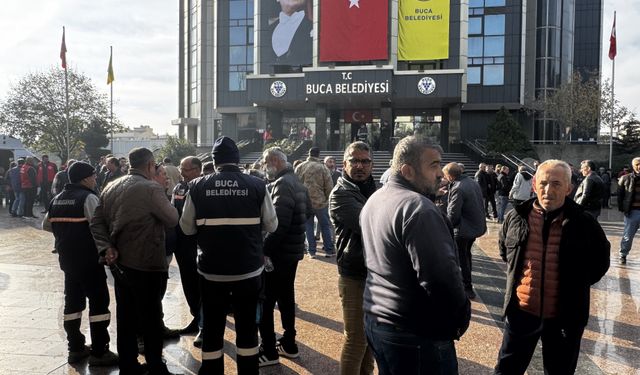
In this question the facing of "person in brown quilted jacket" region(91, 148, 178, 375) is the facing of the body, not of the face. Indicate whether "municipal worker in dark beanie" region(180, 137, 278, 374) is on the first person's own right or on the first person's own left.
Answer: on the first person's own right

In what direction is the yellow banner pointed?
toward the camera

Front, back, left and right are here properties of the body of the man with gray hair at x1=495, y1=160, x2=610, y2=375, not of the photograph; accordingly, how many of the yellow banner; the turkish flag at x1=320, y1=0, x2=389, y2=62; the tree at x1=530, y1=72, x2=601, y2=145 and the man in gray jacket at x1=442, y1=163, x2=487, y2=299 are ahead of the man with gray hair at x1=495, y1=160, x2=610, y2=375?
0

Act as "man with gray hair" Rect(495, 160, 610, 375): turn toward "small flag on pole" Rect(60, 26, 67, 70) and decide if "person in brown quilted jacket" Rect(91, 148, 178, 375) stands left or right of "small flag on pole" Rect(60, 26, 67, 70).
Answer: left

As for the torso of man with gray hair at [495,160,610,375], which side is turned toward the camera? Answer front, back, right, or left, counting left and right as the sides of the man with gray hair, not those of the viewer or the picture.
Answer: front

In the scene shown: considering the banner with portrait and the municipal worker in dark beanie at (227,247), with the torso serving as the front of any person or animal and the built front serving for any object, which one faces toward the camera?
the banner with portrait

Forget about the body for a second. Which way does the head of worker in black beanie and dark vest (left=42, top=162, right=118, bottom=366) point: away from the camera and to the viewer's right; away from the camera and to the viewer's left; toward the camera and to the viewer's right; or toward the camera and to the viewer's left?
away from the camera and to the viewer's right

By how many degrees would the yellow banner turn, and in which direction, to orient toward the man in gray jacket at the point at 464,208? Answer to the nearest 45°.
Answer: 0° — it already faces them

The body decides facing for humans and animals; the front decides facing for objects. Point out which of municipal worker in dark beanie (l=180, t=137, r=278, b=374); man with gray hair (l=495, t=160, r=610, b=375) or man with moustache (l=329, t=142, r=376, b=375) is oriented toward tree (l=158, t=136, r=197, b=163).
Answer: the municipal worker in dark beanie

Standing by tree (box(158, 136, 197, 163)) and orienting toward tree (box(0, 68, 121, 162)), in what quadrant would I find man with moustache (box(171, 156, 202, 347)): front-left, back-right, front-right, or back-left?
back-left

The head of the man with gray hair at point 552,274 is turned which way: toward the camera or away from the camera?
toward the camera

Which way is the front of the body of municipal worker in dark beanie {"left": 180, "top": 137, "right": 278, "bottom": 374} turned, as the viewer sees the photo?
away from the camera

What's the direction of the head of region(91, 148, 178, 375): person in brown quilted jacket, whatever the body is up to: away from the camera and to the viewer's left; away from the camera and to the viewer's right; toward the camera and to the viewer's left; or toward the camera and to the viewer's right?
away from the camera and to the viewer's right

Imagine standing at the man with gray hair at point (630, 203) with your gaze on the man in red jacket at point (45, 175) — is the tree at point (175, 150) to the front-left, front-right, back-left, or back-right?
front-right
